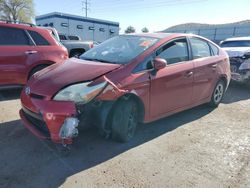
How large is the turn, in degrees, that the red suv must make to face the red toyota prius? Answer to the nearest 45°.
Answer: approximately 135° to its left

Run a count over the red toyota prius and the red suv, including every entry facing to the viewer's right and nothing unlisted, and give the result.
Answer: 0

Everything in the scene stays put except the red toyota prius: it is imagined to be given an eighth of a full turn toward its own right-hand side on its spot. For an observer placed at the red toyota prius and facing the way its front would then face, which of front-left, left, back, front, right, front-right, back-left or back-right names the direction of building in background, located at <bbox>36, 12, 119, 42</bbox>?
right

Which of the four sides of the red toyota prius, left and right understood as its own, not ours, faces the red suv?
right

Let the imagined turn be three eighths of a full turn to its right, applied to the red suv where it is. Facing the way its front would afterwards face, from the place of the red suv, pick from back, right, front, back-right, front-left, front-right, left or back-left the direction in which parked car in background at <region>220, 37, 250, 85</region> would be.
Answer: front-right

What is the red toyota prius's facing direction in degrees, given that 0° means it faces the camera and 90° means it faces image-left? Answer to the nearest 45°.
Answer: approximately 45°

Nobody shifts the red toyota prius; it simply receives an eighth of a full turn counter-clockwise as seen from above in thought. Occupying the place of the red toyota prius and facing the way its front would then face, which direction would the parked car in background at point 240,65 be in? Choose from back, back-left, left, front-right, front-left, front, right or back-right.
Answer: back-left

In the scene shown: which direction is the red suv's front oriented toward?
to the viewer's left
